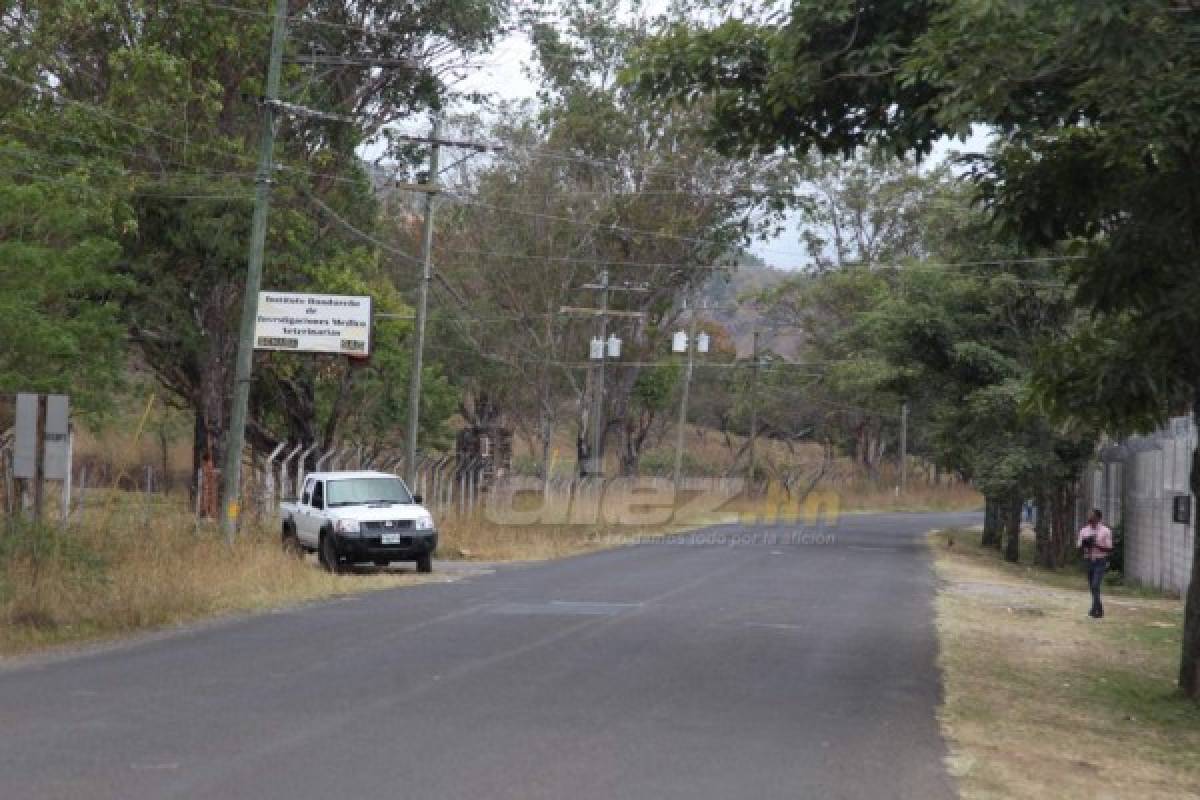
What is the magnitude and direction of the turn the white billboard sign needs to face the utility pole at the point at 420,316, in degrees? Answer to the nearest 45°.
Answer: approximately 135° to its left

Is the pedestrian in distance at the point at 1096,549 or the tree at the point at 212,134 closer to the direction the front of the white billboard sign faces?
the pedestrian in distance

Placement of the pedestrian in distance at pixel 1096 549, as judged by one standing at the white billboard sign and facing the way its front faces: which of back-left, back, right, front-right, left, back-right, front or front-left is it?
front-left

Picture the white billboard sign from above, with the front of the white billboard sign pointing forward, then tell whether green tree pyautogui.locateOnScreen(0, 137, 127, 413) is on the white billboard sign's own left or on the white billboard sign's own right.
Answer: on the white billboard sign's own right

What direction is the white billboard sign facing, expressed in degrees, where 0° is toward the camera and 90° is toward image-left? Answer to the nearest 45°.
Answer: approximately 0°

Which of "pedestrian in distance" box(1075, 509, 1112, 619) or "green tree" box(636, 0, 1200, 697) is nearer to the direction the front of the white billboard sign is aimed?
the green tree

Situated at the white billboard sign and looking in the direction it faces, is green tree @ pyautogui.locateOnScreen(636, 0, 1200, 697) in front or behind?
in front
